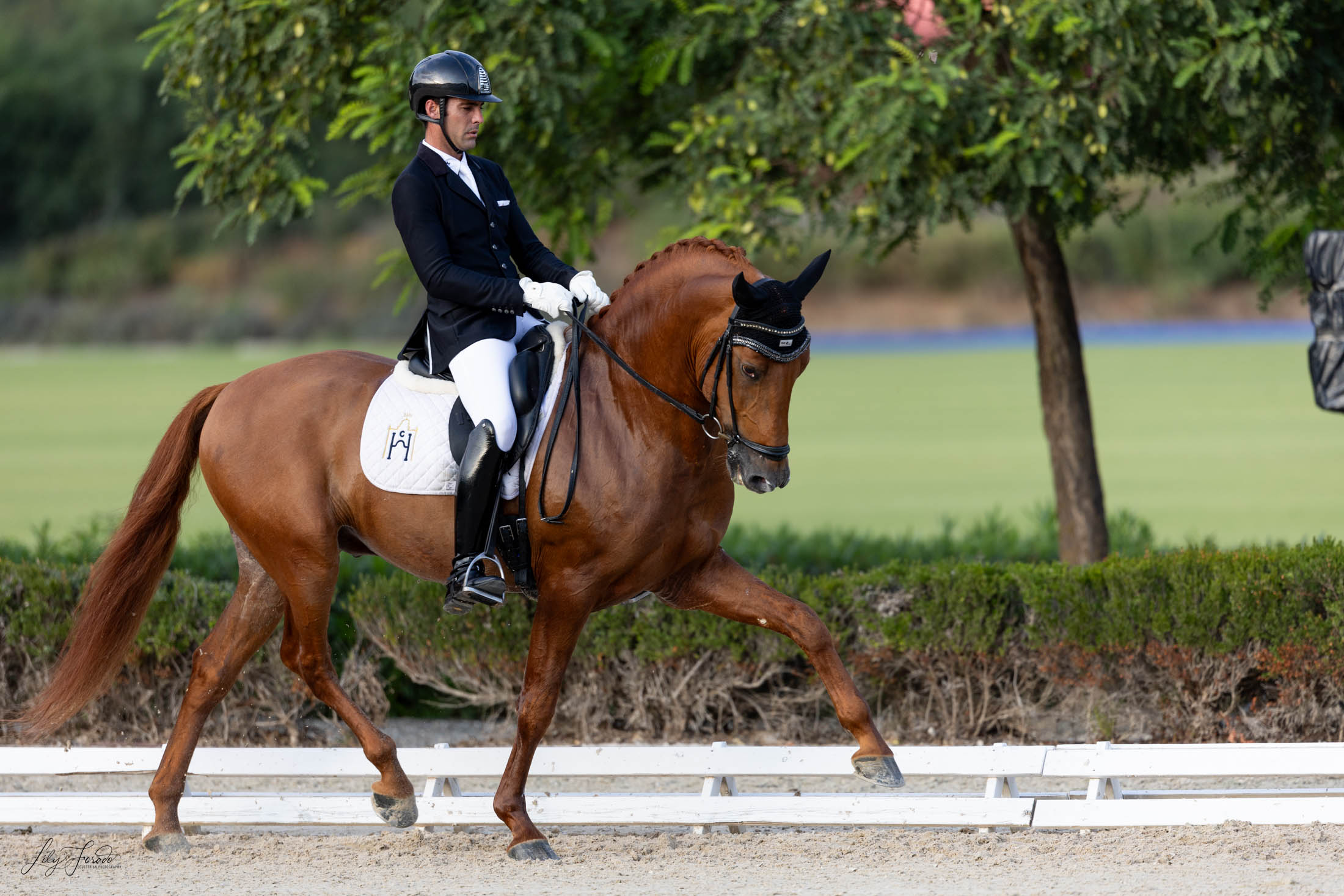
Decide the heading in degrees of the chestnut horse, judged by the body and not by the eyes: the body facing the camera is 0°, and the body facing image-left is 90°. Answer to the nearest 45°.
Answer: approximately 270°

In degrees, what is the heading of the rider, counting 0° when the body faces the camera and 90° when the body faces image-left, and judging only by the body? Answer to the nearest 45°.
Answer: approximately 315°

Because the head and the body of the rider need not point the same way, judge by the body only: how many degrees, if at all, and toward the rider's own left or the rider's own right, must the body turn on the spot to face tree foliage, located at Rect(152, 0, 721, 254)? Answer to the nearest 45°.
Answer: approximately 135° to the rider's own left

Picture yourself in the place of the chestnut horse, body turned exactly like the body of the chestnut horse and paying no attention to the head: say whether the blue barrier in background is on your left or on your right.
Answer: on your left

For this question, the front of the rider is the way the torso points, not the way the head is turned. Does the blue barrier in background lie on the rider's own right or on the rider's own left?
on the rider's own left

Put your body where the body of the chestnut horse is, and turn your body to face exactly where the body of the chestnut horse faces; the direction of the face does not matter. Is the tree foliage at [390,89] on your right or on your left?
on your left

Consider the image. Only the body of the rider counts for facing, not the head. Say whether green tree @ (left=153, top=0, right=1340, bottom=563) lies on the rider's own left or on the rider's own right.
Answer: on the rider's own left
